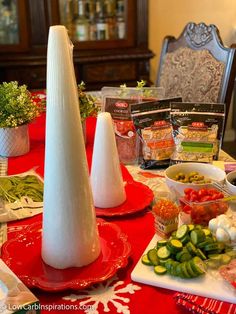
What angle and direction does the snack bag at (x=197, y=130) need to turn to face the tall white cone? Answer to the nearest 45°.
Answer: approximately 45° to its right

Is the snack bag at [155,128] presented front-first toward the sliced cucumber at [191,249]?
yes

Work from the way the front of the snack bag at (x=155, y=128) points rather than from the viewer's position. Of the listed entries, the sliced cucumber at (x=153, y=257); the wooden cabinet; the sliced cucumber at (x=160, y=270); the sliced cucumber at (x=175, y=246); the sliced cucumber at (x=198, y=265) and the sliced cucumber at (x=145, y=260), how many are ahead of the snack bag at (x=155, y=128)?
5

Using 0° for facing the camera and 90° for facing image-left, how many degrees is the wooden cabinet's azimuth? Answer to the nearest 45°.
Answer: approximately 0°

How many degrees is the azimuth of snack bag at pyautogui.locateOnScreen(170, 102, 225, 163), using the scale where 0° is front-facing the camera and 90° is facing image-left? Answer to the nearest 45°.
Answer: approximately 0°
